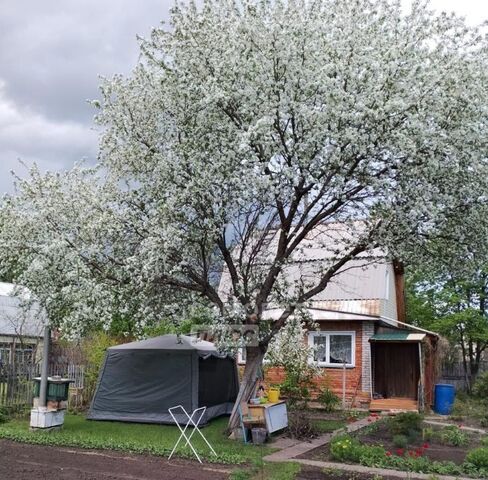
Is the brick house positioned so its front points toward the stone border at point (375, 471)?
yes

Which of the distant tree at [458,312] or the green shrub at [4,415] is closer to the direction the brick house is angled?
the green shrub

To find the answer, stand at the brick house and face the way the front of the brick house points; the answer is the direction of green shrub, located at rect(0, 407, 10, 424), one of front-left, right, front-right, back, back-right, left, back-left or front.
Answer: front-right

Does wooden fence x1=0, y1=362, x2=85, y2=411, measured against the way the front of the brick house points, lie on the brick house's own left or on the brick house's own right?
on the brick house's own right

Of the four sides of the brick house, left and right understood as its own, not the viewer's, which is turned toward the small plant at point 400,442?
front

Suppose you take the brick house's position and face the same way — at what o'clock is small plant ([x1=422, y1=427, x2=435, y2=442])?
The small plant is roughly at 12 o'clock from the brick house.

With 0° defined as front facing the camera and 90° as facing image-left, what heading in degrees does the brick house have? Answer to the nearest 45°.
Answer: approximately 0°

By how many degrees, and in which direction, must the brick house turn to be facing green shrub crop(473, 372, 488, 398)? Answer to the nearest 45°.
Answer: approximately 135° to its left

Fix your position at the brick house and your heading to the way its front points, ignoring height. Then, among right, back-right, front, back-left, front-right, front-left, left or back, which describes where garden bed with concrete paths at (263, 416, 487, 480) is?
front

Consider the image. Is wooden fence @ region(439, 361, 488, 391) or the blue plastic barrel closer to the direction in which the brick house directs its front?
the blue plastic barrel

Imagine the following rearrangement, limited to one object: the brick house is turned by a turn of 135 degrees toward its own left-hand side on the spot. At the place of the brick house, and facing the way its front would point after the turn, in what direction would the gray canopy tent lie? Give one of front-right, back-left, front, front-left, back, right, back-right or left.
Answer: back

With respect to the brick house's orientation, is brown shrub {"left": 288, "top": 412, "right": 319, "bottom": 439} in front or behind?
in front

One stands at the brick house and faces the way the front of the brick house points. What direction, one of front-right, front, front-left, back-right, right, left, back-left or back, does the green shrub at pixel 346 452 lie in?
front
